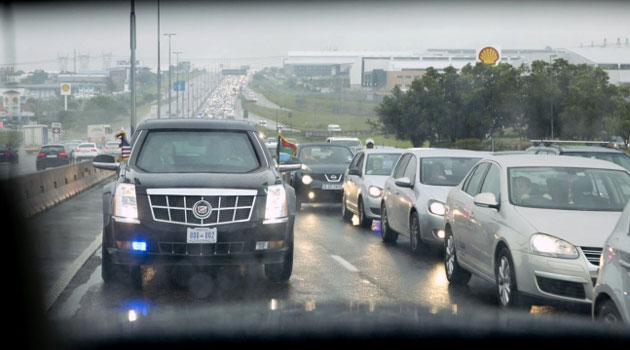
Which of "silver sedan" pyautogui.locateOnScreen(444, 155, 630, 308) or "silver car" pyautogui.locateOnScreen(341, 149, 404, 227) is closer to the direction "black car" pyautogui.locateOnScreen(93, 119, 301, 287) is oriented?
the silver sedan

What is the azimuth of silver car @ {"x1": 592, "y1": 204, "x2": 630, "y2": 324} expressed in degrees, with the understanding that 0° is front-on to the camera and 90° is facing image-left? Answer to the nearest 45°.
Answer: approximately 315°

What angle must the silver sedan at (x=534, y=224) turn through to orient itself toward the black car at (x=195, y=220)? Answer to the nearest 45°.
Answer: approximately 135° to its right

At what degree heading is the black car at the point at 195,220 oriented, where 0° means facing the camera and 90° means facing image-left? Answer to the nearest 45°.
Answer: approximately 0°

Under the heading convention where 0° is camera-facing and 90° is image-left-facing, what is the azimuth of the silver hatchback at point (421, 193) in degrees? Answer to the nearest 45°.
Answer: approximately 315°

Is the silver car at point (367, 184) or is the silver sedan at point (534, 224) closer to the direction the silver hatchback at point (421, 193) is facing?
the silver sedan
